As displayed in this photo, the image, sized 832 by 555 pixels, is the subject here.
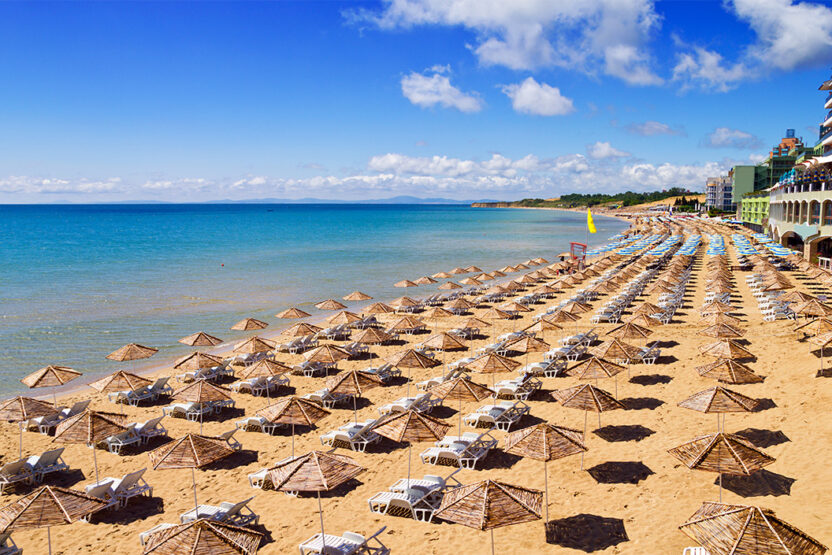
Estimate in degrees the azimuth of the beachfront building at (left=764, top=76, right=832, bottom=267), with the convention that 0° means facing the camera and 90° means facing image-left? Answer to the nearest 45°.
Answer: approximately 45°

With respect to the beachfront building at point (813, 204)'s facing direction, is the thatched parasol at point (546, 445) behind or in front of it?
in front

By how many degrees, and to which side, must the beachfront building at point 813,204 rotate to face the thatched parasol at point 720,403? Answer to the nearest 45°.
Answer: approximately 45° to its left

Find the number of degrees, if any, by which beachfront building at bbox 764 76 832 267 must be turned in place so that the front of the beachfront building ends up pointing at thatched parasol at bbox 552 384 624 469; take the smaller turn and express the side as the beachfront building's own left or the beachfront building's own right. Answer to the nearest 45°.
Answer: approximately 45° to the beachfront building's own left

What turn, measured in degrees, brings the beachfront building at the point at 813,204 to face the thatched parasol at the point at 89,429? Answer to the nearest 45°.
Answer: approximately 45° to its left

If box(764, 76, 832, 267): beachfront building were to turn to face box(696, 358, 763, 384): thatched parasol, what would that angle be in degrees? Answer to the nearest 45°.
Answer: approximately 45° to its left

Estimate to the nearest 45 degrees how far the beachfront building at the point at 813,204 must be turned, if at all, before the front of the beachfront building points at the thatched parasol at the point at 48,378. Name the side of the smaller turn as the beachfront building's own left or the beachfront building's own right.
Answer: approximately 45° to the beachfront building's own left

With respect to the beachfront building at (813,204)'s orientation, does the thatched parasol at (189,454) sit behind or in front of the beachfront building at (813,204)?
in front

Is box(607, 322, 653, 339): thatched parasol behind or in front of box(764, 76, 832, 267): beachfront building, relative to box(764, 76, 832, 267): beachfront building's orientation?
in front

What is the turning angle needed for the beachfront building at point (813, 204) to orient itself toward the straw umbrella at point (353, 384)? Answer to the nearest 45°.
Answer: approximately 45° to its left

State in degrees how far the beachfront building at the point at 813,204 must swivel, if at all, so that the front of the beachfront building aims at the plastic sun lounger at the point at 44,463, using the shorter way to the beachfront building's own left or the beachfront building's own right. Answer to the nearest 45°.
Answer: approximately 45° to the beachfront building's own left

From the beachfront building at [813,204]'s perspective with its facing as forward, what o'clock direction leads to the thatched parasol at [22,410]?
The thatched parasol is roughly at 11 o'clock from the beachfront building.
